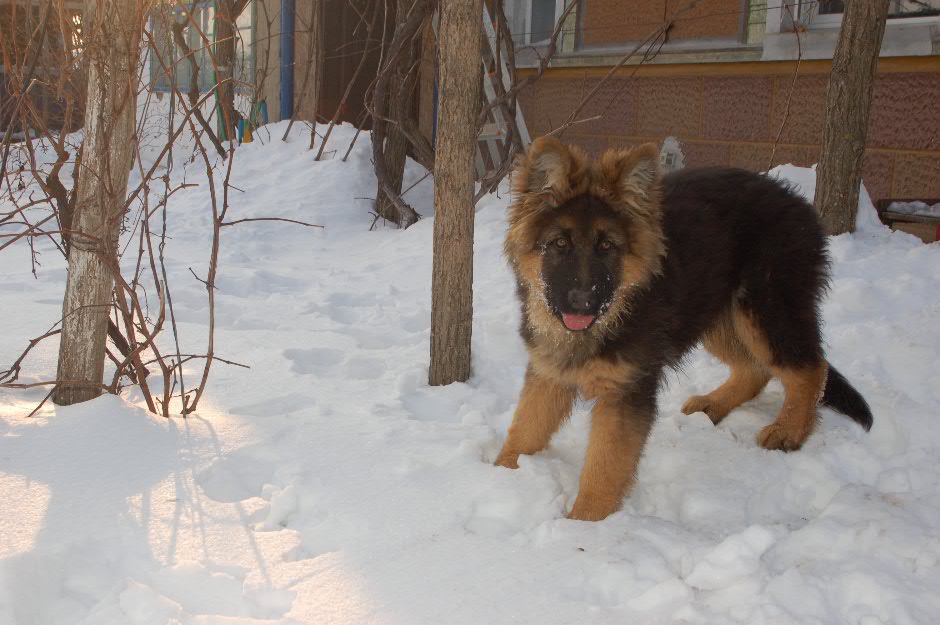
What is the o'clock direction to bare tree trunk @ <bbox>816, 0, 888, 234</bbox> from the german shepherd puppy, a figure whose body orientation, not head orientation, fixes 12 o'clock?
The bare tree trunk is roughly at 5 o'clock from the german shepherd puppy.

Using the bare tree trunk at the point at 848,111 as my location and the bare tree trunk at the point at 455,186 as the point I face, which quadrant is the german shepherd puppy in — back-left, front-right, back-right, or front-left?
front-left

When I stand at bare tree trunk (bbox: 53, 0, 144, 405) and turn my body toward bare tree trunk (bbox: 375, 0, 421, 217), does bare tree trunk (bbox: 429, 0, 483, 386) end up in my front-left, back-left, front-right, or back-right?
front-right

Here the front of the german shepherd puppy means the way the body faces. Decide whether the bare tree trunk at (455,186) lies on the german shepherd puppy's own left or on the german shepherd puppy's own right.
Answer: on the german shepherd puppy's own right

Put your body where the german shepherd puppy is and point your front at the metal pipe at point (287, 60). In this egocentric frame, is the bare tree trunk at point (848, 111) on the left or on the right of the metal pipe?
right

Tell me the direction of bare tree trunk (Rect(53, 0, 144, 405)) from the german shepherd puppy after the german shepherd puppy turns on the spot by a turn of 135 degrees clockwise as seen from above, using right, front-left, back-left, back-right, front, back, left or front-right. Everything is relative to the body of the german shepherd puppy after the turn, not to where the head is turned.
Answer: left

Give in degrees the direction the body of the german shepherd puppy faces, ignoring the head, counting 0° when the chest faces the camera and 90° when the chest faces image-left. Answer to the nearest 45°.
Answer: approximately 45°
